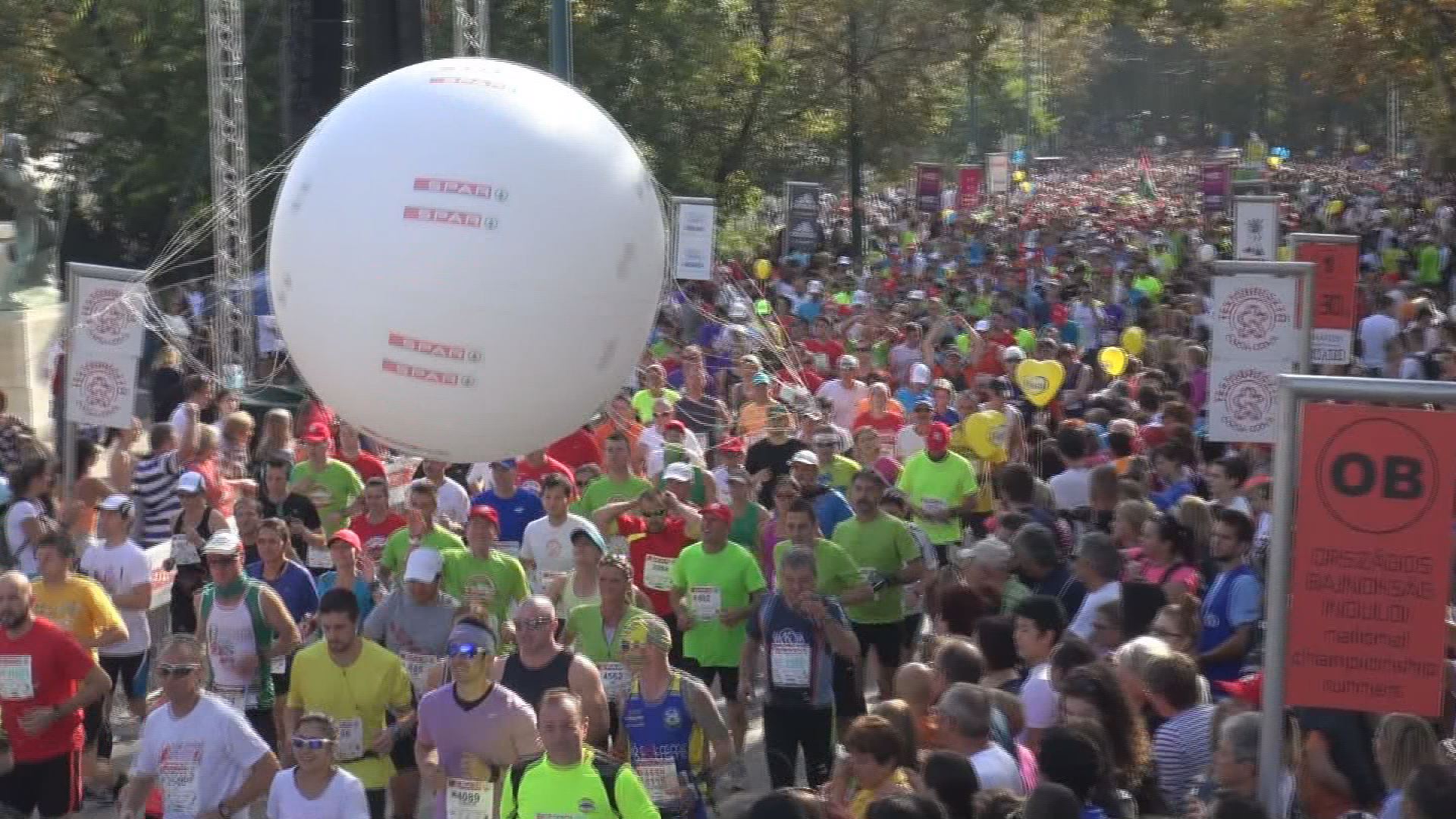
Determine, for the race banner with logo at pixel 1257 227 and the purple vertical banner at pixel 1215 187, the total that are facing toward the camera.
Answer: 2

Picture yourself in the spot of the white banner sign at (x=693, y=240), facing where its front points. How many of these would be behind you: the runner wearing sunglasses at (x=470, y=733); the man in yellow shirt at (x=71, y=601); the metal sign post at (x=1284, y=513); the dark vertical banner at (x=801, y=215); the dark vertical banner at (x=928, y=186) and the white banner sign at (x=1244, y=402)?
2

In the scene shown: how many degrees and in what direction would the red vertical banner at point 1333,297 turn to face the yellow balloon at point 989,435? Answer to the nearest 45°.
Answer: approximately 90° to its right

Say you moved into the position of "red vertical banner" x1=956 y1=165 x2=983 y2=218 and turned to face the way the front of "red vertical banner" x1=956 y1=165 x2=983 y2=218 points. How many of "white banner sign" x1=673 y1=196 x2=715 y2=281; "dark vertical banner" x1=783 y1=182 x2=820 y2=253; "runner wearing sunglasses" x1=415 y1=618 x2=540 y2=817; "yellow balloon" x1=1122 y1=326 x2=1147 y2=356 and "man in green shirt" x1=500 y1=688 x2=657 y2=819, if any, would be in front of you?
5

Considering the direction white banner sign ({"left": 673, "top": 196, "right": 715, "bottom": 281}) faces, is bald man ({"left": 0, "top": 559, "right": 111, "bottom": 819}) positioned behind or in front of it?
in front

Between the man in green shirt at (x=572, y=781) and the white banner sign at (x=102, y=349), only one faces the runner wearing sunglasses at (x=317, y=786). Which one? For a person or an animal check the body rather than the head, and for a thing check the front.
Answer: the white banner sign

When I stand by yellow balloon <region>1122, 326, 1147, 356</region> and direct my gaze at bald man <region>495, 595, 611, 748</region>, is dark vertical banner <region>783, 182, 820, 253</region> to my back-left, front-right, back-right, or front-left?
back-right

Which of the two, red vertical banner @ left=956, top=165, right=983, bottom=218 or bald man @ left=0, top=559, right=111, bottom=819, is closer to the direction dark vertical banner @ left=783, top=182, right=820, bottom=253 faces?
the bald man
